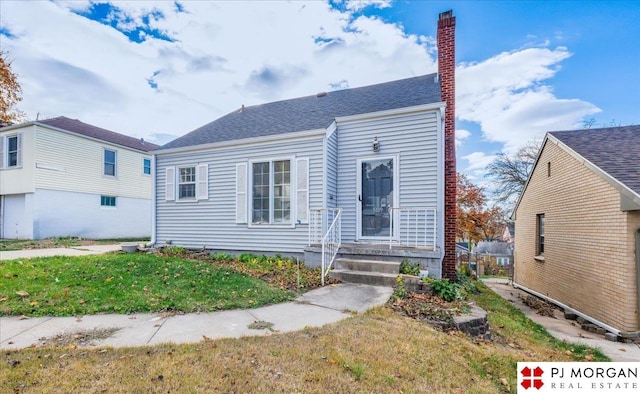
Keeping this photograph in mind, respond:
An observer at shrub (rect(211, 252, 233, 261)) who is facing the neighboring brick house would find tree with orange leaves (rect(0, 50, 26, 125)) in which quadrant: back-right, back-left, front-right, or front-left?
back-left

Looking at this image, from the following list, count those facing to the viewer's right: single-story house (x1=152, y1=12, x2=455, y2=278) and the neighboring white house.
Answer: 0

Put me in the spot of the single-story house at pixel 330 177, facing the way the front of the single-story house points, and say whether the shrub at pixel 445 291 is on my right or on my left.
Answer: on my left

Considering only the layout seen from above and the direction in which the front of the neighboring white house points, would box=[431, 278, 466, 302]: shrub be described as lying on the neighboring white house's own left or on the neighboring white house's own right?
on the neighboring white house's own left

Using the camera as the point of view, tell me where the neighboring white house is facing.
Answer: facing the viewer and to the left of the viewer

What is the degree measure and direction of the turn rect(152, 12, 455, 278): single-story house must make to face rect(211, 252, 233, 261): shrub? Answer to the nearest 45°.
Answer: approximately 45° to its right

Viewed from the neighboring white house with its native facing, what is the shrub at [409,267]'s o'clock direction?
The shrub is roughly at 10 o'clock from the neighboring white house.

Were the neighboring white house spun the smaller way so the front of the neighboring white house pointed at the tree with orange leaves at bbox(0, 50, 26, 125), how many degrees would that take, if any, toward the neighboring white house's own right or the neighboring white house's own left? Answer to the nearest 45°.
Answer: approximately 90° to the neighboring white house's own right

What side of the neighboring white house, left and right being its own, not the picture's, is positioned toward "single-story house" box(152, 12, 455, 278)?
left

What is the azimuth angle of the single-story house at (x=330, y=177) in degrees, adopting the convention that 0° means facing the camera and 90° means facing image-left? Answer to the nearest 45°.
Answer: approximately 45°

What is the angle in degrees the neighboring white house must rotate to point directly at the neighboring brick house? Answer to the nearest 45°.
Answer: approximately 90° to its left
